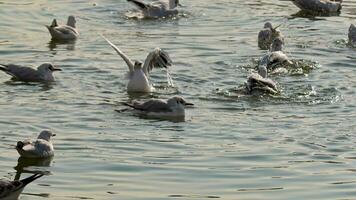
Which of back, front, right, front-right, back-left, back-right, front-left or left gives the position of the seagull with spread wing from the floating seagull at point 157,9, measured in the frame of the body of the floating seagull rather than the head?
right

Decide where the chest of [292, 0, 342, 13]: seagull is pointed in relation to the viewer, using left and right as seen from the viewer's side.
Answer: facing to the right of the viewer

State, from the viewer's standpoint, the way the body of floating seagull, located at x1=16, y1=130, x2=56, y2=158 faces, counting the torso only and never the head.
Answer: to the viewer's right

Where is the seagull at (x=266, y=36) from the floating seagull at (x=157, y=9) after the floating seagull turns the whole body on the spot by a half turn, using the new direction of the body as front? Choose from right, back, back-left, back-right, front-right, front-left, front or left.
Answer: back-left

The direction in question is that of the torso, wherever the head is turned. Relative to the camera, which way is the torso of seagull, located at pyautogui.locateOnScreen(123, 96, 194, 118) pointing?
to the viewer's right

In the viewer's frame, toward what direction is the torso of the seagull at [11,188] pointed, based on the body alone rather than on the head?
to the viewer's left

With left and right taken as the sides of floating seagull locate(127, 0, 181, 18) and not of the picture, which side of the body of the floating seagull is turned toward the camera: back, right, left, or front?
right

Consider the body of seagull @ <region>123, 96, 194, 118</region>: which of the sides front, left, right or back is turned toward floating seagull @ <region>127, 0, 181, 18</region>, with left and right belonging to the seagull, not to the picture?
left

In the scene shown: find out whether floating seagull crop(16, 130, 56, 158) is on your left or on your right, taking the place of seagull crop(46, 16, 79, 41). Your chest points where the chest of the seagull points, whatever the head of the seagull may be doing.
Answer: on your right

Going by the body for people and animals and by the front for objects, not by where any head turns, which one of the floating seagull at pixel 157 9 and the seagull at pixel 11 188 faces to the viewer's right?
the floating seagull

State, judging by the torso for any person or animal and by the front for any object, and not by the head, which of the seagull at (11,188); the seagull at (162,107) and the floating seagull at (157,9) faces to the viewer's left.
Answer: the seagull at (11,188)

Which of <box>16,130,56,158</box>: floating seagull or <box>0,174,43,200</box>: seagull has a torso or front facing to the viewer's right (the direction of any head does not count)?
the floating seagull

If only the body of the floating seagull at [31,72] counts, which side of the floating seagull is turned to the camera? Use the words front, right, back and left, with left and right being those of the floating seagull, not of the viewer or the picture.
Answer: right

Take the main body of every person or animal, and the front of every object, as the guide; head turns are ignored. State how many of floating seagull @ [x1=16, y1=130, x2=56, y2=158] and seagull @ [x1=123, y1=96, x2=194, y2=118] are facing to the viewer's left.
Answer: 0

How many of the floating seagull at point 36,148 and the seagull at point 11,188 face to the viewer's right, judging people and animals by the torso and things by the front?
1
